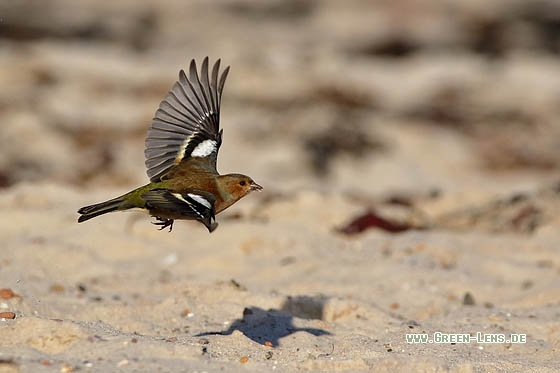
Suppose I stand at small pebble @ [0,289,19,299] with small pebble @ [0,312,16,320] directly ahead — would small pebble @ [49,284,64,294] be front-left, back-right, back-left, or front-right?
back-left

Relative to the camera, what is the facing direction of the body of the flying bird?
to the viewer's right

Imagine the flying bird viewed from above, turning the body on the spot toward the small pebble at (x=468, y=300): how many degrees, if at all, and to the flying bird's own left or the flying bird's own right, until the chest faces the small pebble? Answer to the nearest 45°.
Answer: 0° — it already faces it

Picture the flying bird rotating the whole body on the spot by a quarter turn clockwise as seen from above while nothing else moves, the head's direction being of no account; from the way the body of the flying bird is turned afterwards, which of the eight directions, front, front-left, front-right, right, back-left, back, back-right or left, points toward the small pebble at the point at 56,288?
back-right
